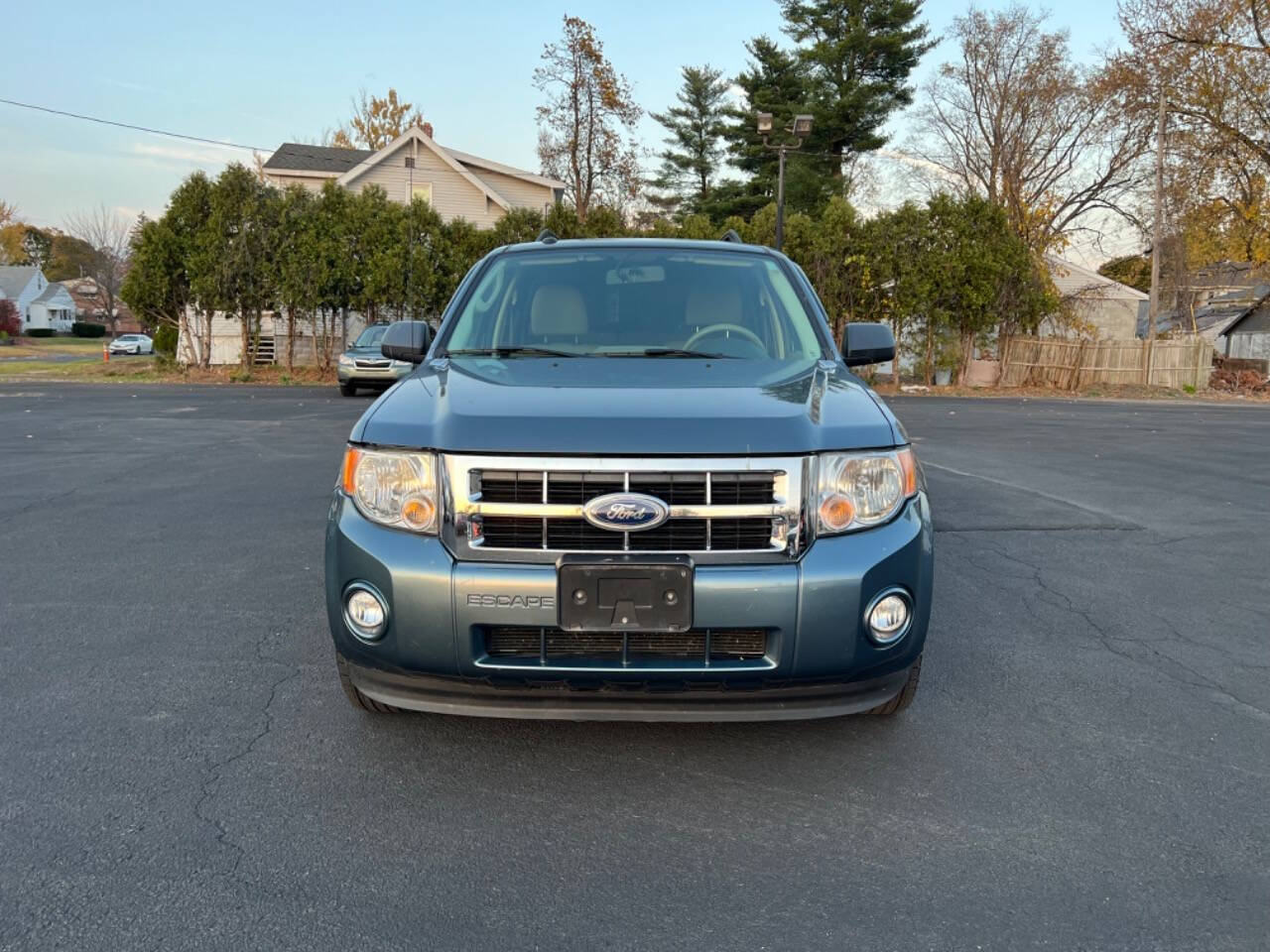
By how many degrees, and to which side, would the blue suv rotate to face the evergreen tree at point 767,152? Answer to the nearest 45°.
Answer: approximately 180°

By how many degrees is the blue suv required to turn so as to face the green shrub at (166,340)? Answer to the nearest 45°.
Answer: approximately 135° to its right

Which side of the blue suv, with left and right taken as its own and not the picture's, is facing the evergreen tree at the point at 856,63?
back

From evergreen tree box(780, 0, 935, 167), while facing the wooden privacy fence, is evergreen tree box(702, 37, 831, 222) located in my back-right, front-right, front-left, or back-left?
back-right

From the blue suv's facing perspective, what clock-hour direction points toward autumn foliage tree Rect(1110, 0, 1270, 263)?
The autumn foliage tree is roughly at 7 o'clock from the blue suv.

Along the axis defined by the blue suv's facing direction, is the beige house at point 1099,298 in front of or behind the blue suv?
behind

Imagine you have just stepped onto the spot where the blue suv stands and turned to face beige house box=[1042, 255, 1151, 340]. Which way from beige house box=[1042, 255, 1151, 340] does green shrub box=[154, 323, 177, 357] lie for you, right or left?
left

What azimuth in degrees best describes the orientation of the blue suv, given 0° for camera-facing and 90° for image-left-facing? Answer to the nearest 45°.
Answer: approximately 0°

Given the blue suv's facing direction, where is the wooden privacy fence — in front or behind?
behind

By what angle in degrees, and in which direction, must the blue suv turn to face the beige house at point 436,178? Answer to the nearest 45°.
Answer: approximately 180°
